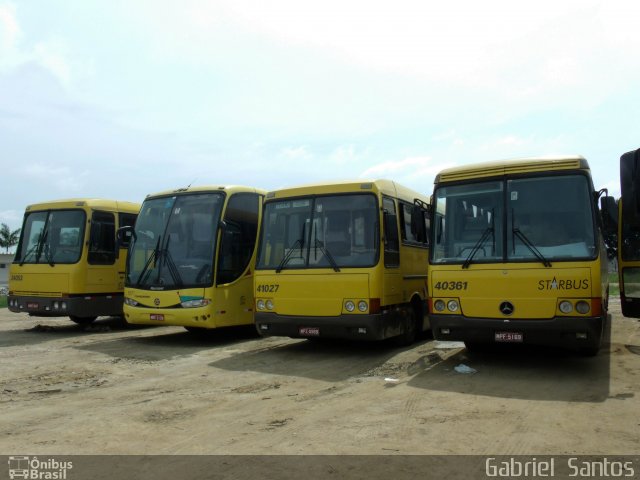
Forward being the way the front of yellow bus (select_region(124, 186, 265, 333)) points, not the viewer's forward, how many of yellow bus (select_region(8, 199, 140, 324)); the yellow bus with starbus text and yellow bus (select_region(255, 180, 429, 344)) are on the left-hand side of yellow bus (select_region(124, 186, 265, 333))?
2

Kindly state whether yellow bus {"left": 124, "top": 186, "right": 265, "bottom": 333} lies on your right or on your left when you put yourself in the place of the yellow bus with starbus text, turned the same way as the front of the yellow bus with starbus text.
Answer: on your right

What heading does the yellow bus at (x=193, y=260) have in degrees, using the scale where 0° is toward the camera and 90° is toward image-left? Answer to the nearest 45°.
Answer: approximately 45°

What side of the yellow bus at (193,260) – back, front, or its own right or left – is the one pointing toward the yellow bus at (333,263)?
left

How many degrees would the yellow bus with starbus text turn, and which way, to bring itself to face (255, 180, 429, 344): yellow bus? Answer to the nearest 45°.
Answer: approximately 90° to its right

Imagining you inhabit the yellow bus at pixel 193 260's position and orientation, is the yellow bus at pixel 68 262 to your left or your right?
on your right

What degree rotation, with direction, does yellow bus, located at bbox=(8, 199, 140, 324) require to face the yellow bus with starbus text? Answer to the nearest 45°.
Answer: approximately 90° to its left
